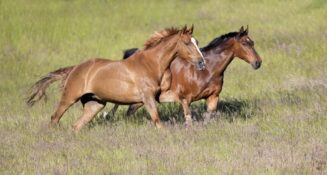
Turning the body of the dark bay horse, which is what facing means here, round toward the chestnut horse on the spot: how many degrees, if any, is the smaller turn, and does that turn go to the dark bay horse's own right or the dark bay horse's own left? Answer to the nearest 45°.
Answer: approximately 135° to the dark bay horse's own right

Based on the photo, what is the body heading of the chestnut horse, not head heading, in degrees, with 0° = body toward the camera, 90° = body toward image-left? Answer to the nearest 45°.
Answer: approximately 270°

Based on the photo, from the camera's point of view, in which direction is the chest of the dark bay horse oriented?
to the viewer's right

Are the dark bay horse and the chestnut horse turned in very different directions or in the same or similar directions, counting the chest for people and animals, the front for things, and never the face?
same or similar directions

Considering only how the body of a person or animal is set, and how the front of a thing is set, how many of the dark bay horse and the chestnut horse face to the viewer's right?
2
